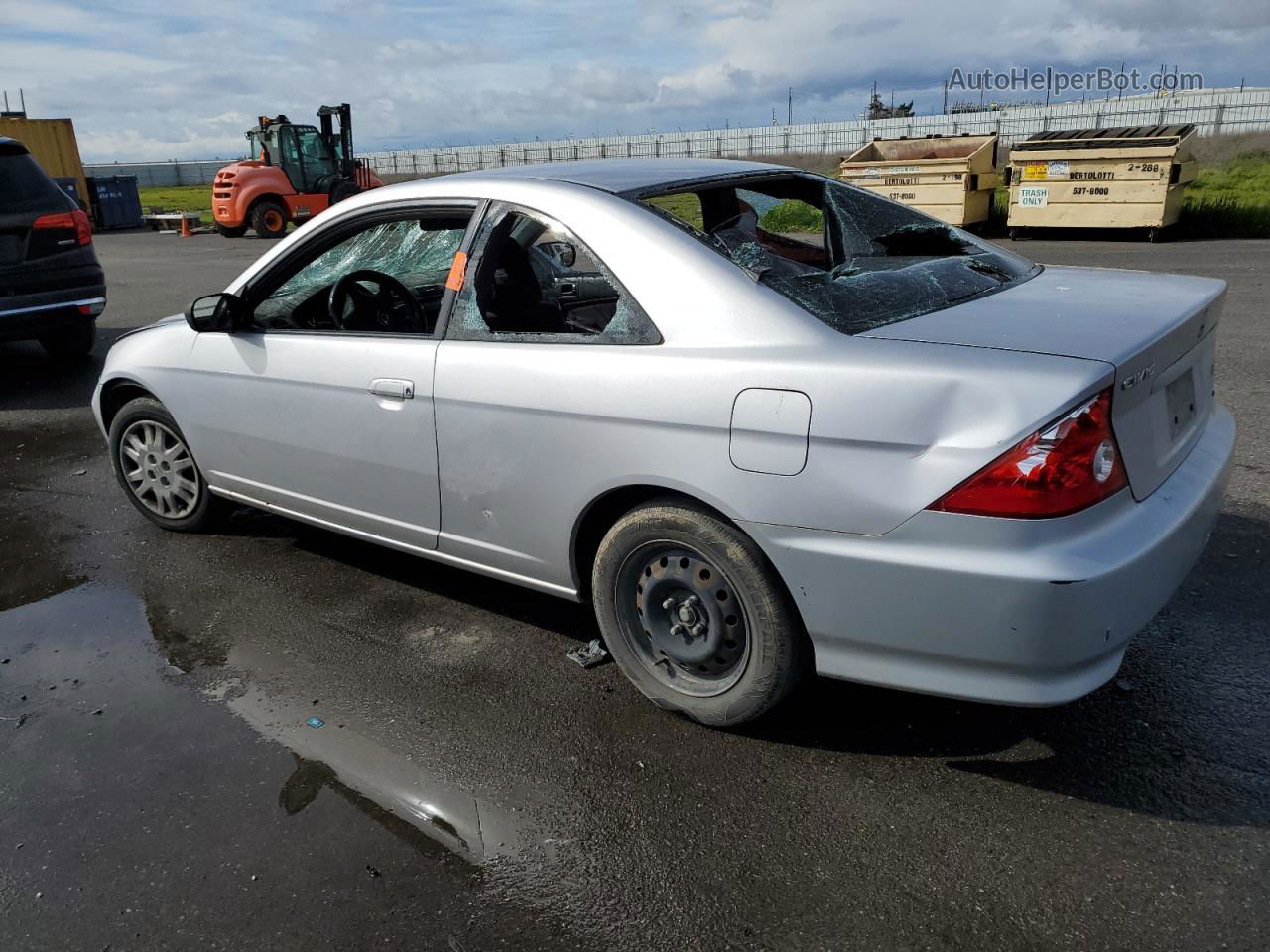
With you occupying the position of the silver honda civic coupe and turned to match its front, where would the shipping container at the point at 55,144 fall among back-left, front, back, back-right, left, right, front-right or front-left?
front

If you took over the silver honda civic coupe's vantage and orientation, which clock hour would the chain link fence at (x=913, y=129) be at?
The chain link fence is roughly at 2 o'clock from the silver honda civic coupe.

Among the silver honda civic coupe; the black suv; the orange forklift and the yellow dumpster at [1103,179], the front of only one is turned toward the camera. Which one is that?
the yellow dumpster

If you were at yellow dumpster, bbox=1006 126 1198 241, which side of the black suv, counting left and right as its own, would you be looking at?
right

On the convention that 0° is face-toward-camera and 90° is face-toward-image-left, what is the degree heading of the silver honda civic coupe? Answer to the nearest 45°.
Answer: approximately 135°

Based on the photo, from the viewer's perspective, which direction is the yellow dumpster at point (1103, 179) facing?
toward the camera

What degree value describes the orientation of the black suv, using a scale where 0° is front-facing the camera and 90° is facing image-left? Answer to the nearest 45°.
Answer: approximately 180°

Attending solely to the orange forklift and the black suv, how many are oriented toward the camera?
0

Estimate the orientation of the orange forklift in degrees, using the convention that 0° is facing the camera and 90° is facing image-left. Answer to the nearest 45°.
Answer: approximately 225°

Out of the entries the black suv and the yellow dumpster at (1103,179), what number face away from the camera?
1

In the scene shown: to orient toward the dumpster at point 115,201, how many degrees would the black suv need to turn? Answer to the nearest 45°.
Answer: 0° — it already faces it

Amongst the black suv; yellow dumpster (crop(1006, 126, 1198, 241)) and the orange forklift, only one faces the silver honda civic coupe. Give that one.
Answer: the yellow dumpster

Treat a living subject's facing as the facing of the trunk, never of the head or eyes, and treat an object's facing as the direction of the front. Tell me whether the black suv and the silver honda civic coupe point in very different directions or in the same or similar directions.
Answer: same or similar directions

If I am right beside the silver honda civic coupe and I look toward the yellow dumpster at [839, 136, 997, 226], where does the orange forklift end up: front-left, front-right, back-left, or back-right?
front-left

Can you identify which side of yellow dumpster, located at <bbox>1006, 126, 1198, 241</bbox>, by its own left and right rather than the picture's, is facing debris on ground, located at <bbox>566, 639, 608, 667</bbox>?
front

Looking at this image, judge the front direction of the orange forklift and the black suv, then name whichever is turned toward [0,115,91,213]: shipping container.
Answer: the black suv

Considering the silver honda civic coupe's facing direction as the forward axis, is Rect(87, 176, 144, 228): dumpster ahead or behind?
ahead
